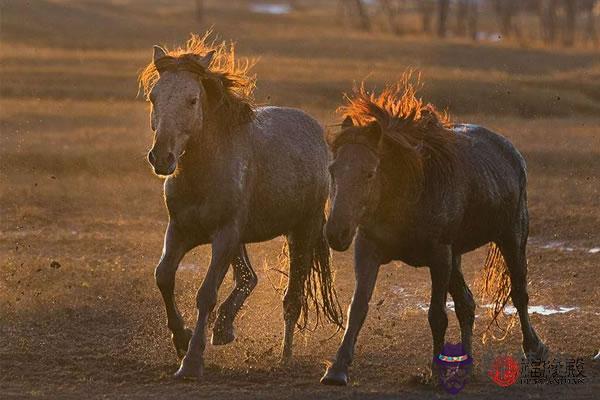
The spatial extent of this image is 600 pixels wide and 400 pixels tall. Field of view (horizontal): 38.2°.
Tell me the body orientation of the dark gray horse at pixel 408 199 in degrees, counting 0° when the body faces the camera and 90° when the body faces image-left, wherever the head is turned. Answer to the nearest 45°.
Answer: approximately 45°

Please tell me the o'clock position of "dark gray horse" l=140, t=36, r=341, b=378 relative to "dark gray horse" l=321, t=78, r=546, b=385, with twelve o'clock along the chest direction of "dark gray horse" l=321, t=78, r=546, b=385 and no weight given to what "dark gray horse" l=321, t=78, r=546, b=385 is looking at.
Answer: "dark gray horse" l=140, t=36, r=341, b=378 is roughly at 2 o'clock from "dark gray horse" l=321, t=78, r=546, b=385.

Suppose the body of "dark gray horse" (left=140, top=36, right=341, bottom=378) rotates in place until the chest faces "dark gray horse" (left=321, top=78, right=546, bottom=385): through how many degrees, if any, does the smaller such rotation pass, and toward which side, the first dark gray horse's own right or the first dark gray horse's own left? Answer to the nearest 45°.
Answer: approximately 90° to the first dark gray horse's own left

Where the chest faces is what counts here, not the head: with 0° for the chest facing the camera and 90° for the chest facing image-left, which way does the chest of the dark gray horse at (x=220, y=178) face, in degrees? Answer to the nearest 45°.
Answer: approximately 45°
